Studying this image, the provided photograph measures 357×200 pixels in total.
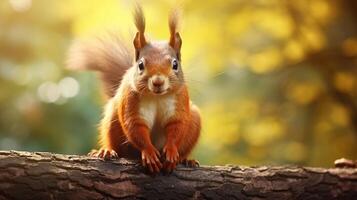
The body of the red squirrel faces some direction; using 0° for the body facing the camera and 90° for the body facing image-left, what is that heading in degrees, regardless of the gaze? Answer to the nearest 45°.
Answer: approximately 0°
